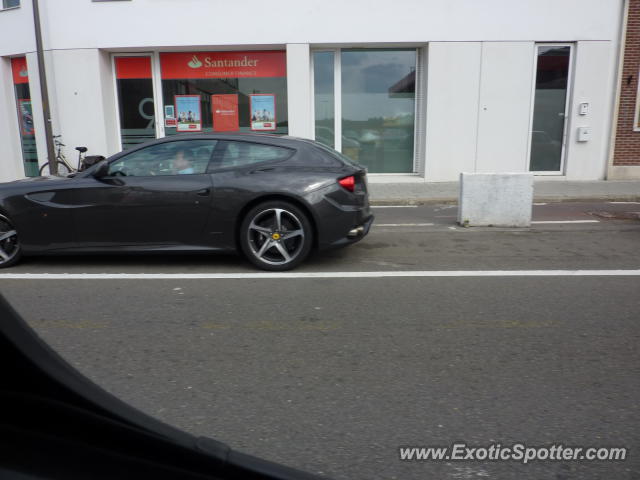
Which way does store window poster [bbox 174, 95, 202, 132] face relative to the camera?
toward the camera

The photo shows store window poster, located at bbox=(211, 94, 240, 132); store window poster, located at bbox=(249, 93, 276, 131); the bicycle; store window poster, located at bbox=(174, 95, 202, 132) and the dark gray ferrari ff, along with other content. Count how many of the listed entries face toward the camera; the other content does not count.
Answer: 3

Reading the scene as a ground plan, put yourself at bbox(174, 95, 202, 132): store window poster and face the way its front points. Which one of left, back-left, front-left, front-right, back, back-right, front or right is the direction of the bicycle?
right

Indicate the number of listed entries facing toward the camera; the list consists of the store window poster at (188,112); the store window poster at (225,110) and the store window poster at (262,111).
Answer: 3

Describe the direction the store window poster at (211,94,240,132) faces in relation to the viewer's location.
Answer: facing the viewer

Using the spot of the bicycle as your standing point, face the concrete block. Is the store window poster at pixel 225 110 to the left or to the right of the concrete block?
left

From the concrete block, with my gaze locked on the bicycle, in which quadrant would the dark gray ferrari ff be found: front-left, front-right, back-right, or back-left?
front-left

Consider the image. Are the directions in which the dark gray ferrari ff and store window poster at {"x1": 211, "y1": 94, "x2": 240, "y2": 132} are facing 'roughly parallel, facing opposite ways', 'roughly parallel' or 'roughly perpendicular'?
roughly perpendicular

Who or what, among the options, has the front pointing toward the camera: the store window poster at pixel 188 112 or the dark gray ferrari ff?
the store window poster

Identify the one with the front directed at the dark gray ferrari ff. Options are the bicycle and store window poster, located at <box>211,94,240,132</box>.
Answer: the store window poster

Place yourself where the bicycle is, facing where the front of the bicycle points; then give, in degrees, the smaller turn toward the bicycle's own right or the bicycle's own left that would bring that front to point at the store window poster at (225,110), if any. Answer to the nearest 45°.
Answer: approximately 180°

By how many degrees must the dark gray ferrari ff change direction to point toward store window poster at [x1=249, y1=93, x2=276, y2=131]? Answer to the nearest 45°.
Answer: approximately 90° to its right

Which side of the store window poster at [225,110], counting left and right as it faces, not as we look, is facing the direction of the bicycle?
right

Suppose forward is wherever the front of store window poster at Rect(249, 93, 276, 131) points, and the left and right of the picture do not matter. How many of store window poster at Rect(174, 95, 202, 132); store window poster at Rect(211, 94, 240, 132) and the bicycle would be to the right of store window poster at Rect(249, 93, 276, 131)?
3

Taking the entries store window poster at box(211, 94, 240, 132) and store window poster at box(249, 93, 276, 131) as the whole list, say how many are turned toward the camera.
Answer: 2

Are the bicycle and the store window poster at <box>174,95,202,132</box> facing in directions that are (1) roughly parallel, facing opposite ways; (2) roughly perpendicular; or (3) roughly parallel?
roughly perpendicular

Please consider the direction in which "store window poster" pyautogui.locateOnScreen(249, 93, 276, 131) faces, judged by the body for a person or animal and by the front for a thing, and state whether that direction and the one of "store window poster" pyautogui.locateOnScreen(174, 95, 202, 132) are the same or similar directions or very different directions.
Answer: same or similar directions
